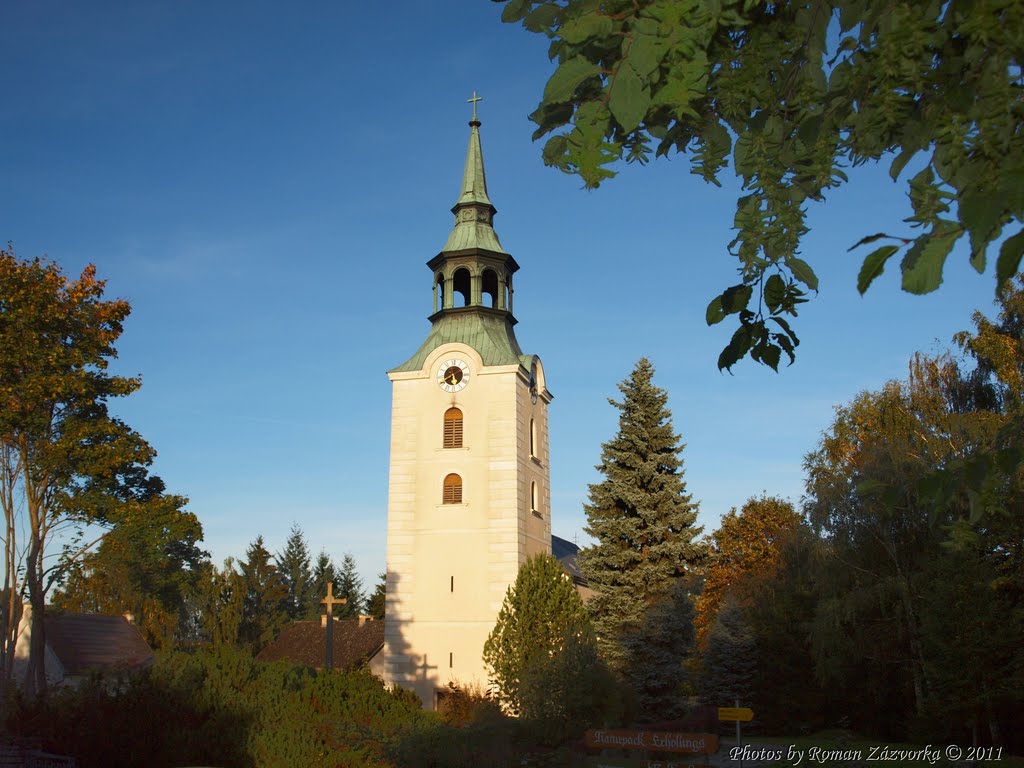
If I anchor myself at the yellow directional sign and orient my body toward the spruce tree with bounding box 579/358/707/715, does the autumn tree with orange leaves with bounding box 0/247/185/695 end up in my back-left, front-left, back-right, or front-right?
front-left

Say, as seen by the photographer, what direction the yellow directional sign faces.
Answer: facing the viewer

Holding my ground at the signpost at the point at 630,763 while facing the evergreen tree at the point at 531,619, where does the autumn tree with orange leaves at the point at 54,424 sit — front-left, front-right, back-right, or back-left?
front-left

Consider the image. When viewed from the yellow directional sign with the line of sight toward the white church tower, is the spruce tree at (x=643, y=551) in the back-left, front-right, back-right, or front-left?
front-right

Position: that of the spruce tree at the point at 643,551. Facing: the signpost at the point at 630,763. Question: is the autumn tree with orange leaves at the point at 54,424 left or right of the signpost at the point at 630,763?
right

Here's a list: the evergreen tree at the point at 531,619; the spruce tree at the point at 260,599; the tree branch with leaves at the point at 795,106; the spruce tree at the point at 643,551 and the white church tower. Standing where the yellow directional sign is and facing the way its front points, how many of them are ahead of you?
1

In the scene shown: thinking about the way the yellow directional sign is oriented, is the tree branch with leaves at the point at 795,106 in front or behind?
in front

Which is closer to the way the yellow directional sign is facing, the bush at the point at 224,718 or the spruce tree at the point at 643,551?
the bush

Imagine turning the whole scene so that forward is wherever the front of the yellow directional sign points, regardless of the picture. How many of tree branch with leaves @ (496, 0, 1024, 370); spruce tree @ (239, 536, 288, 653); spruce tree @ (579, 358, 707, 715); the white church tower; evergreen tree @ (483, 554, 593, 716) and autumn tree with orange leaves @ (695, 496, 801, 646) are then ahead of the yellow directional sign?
1

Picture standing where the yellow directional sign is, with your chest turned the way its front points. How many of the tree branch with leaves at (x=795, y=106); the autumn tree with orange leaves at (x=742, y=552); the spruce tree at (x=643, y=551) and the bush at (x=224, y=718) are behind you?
2

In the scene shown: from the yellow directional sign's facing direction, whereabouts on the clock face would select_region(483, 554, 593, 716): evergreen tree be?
The evergreen tree is roughly at 5 o'clock from the yellow directional sign.

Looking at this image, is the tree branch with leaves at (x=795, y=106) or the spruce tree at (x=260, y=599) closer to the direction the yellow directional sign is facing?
the tree branch with leaves

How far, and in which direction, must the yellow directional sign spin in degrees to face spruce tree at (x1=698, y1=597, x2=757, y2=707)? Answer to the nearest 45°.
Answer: approximately 180°

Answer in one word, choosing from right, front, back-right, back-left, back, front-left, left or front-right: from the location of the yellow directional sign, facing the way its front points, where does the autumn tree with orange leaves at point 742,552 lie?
back

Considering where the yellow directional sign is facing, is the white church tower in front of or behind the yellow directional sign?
behind
